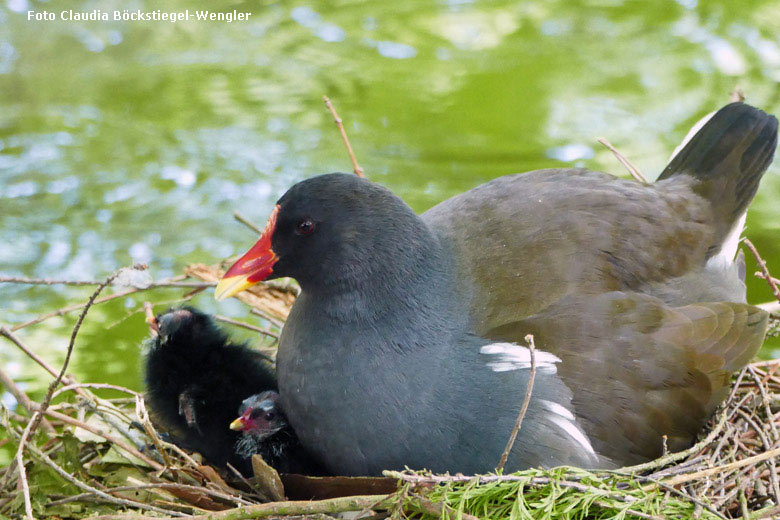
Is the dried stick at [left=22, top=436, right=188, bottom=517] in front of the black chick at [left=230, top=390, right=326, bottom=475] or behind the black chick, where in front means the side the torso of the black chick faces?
in front

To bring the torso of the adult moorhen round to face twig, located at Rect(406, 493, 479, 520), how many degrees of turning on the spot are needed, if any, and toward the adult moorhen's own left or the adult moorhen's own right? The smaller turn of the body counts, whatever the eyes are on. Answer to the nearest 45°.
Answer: approximately 90° to the adult moorhen's own left

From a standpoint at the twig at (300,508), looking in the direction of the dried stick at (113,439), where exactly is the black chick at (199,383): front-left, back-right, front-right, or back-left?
front-right

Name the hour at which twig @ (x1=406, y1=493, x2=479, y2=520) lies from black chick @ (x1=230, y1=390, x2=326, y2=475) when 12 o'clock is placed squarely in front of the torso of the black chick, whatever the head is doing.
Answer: The twig is roughly at 8 o'clock from the black chick.

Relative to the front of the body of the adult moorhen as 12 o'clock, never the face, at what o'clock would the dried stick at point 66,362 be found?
The dried stick is roughly at 11 o'clock from the adult moorhen.

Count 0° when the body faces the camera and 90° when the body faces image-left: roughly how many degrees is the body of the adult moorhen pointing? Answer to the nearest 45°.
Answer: approximately 90°

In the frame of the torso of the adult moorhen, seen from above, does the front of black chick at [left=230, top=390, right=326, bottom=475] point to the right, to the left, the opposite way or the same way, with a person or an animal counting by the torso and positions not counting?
the same way

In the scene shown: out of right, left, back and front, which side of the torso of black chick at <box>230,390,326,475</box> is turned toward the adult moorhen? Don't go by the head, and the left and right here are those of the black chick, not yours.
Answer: back

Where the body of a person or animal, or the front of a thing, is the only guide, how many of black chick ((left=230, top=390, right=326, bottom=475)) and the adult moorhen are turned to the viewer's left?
2

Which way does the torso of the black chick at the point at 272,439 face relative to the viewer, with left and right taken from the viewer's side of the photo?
facing to the left of the viewer

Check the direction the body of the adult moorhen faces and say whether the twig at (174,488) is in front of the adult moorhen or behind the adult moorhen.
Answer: in front

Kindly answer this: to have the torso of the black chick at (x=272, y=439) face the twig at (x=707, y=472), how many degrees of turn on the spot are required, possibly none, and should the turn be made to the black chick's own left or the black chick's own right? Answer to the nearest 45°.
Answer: approximately 135° to the black chick's own left
